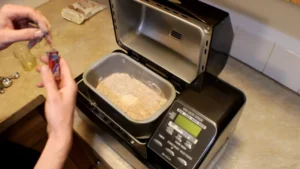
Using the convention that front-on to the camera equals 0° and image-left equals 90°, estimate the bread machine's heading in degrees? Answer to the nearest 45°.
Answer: approximately 45°
